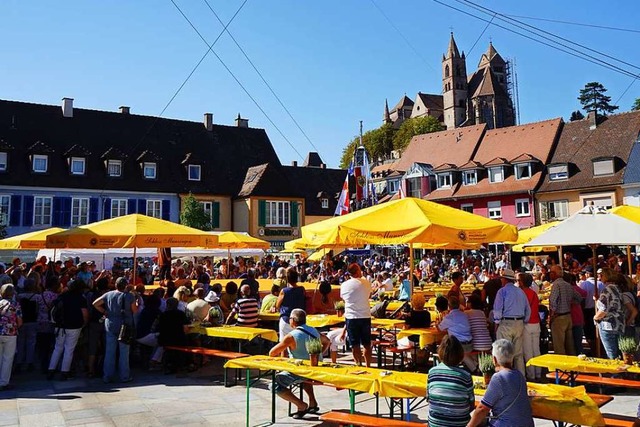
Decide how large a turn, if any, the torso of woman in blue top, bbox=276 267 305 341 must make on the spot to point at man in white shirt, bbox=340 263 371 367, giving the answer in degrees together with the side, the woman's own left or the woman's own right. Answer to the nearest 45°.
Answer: approximately 135° to the woman's own right

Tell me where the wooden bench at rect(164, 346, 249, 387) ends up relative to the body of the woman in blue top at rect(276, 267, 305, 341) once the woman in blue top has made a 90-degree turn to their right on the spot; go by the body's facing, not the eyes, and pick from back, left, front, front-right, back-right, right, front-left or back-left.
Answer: back

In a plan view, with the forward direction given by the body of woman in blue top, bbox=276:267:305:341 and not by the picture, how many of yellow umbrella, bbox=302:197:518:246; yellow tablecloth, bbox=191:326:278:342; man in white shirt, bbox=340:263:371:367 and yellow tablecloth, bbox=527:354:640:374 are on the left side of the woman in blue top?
1

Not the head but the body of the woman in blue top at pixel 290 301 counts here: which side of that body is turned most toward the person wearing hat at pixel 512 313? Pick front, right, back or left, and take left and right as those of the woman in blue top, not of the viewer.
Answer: right

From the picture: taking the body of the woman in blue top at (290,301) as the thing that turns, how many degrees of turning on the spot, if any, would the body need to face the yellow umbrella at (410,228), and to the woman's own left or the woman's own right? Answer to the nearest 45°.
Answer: approximately 90° to the woman's own right

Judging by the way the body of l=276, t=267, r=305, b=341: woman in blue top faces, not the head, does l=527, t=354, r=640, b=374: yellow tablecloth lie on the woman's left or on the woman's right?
on the woman's right

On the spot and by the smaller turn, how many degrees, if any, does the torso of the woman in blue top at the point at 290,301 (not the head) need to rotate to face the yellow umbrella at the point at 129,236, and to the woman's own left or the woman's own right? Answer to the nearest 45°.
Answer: approximately 45° to the woman's own left

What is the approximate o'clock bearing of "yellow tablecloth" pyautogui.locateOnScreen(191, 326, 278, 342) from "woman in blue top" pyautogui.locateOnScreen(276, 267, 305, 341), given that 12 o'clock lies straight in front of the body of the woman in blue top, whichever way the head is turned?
The yellow tablecloth is roughly at 9 o'clock from the woman in blue top.

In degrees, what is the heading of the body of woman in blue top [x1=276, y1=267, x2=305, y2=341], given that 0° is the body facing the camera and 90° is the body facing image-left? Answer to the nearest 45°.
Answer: approximately 180°

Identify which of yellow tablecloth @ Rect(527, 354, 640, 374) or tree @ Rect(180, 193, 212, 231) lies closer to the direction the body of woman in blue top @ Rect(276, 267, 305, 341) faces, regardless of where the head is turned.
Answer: the tree

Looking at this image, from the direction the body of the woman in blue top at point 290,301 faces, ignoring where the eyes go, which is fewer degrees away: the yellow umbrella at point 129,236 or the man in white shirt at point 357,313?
the yellow umbrella

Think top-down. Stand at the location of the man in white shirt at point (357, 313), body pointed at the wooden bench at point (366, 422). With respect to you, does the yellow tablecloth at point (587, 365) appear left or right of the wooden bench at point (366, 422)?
left

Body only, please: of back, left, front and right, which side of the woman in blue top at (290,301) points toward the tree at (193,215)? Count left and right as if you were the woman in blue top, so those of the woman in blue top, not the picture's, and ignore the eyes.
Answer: front

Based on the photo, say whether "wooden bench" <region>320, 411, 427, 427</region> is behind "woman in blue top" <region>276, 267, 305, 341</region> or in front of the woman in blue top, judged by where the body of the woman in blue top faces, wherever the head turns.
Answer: behind
